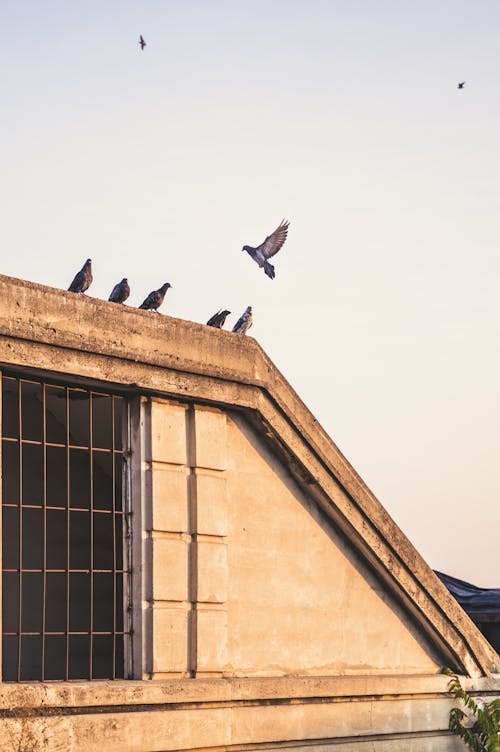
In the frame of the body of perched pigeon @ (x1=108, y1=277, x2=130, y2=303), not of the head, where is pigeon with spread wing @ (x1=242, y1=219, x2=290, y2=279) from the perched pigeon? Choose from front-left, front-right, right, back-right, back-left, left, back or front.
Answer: front-left

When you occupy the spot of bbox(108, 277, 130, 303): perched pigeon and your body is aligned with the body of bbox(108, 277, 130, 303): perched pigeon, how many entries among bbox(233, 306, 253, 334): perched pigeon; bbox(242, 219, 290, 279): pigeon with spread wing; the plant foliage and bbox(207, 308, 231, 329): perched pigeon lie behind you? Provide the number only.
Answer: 0

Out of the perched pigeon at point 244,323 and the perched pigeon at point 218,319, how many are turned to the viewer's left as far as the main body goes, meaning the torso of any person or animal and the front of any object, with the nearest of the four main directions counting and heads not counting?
0

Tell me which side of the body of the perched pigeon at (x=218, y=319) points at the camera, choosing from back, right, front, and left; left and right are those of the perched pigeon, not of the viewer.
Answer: right

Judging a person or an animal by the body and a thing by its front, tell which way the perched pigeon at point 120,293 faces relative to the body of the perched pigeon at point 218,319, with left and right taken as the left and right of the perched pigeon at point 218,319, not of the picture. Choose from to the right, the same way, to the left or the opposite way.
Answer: the same way

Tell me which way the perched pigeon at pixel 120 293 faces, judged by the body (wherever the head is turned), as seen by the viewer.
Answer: to the viewer's right

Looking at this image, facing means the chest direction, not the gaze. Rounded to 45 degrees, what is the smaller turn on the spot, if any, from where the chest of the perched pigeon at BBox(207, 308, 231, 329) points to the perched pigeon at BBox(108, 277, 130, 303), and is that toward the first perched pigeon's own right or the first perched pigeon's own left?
approximately 135° to the first perched pigeon's own right

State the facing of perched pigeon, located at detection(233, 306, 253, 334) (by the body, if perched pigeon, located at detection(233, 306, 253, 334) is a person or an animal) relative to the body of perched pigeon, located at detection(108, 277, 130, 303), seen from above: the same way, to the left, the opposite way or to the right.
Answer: the same way

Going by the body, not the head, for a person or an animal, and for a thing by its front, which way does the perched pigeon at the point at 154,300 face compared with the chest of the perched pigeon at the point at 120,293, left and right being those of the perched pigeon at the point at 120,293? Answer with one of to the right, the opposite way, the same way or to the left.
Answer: the same way

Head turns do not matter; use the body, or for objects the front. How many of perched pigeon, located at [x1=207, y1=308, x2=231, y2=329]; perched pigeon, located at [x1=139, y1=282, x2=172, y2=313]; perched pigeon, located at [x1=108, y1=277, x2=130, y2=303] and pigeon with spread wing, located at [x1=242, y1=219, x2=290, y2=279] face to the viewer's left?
1

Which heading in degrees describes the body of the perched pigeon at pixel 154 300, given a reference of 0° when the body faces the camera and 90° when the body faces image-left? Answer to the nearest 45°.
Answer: approximately 270°

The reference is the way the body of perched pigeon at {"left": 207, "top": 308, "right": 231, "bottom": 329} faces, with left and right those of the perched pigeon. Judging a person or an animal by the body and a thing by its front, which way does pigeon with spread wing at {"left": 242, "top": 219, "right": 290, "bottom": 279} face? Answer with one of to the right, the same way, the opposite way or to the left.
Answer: the opposite way
